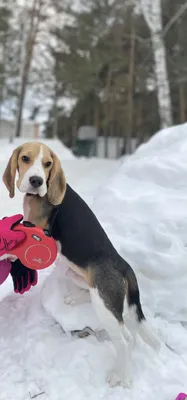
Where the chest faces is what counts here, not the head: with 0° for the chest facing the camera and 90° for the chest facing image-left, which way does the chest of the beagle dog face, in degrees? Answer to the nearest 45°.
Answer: approximately 90°

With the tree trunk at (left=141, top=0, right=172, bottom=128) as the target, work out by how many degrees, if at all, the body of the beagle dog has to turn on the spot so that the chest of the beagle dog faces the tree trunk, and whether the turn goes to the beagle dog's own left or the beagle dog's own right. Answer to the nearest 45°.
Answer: approximately 90° to the beagle dog's own right

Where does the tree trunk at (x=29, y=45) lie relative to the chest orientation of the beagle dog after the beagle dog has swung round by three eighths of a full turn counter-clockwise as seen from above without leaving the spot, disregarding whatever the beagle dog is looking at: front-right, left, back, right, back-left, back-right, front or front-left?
back-left
